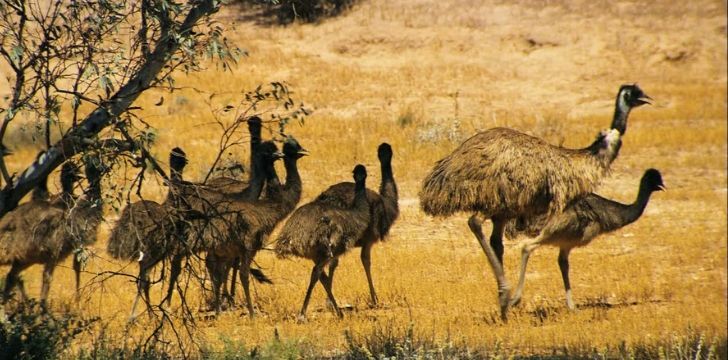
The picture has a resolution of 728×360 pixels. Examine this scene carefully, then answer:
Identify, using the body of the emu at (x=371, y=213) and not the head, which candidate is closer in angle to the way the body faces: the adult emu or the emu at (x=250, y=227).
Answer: the adult emu

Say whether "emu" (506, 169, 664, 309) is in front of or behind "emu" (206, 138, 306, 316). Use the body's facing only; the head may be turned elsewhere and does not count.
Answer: in front

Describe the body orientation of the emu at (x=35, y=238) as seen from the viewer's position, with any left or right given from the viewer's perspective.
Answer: facing to the right of the viewer

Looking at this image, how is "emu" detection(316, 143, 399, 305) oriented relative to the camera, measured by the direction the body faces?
to the viewer's right

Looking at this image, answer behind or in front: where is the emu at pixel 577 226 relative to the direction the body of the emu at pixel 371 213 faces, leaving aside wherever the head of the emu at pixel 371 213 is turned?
in front

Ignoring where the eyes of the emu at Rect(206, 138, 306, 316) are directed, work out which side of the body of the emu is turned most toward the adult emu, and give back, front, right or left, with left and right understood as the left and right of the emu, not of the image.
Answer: front

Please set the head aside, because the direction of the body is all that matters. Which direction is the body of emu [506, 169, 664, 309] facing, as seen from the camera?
to the viewer's right

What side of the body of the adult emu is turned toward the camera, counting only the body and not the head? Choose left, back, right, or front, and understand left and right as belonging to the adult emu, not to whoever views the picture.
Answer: right

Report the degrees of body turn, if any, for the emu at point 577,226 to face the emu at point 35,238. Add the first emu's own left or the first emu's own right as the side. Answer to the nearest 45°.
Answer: approximately 180°

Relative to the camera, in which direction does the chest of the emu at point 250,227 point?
to the viewer's right
